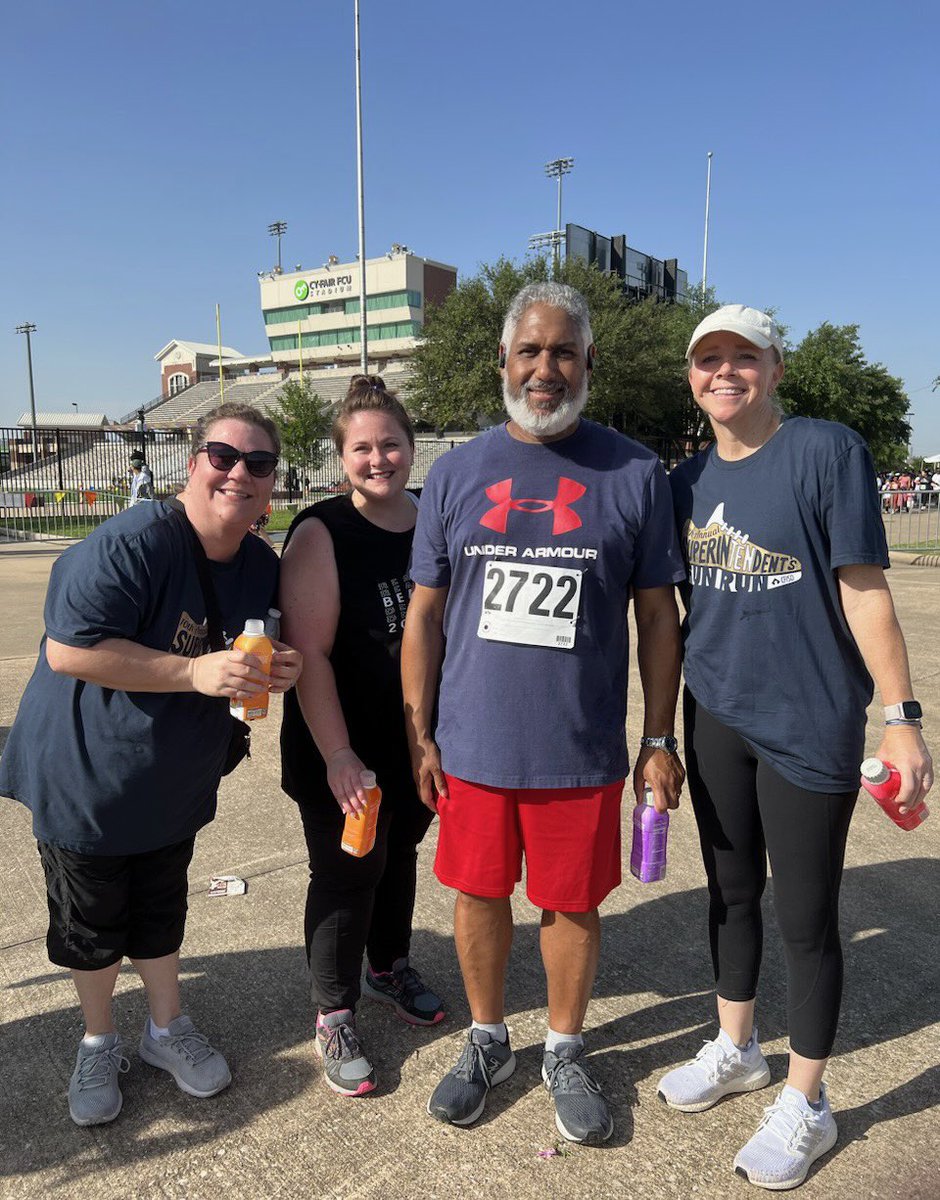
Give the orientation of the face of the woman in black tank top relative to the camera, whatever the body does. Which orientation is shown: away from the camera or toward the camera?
toward the camera

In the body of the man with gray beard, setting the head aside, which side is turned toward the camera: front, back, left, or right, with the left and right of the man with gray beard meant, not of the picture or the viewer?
front

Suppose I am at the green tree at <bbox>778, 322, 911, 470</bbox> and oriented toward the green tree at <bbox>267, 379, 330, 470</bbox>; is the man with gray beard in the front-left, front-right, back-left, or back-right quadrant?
front-left

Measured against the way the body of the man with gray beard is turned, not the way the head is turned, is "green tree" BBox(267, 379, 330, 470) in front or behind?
behind

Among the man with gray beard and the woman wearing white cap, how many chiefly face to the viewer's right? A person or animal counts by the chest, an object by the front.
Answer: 0

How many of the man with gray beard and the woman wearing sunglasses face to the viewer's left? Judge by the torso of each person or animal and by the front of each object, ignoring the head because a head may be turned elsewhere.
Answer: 0

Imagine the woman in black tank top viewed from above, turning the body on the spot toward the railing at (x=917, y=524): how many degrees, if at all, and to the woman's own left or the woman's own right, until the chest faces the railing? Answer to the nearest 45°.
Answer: approximately 90° to the woman's own left

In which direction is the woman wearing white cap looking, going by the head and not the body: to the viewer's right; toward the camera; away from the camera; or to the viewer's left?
toward the camera

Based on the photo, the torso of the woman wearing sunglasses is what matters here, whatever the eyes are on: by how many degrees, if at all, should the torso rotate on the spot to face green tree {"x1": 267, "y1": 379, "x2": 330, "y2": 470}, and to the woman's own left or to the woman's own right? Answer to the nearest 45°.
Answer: approximately 135° to the woman's own left

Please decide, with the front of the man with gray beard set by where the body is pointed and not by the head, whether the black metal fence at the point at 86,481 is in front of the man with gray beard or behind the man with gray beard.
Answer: behind

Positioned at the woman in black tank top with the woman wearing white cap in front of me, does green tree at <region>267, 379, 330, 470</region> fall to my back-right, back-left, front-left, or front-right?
back-left

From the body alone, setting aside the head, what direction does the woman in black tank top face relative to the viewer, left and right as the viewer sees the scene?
facing the viewer and to the right of the viewer

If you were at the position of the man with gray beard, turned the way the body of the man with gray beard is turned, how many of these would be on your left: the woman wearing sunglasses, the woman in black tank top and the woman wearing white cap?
1

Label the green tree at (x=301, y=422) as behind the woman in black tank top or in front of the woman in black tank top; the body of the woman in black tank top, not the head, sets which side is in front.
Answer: behind

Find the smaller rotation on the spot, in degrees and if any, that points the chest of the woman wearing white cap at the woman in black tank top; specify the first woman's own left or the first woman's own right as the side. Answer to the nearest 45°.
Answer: approximately 45° to the first woman's own right

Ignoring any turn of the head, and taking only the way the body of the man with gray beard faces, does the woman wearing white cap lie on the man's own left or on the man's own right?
on the man's own left

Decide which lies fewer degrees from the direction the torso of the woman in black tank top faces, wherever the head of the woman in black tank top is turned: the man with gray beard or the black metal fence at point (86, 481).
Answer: the man with gray beard

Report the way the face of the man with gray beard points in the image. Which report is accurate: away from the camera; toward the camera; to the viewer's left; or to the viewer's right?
toward the camera

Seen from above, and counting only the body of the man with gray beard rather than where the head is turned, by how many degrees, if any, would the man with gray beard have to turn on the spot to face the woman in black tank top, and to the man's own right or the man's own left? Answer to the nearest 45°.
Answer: approximately 90° to the man's own right
